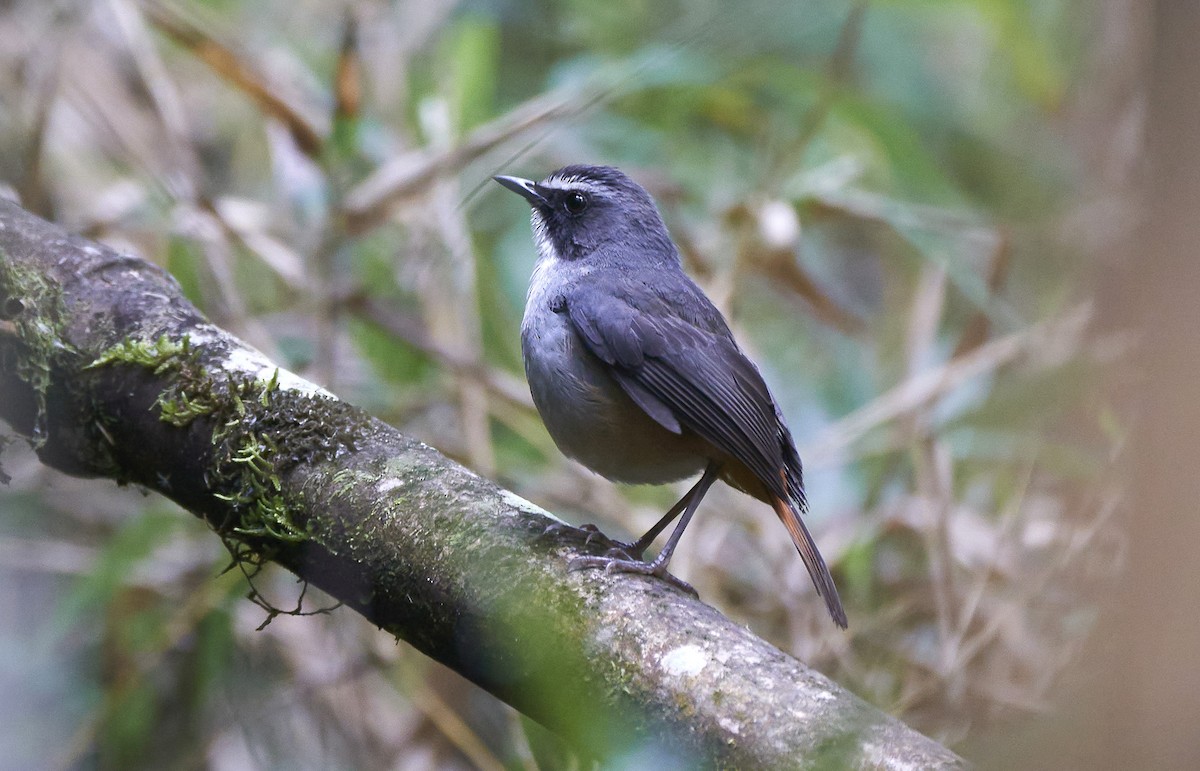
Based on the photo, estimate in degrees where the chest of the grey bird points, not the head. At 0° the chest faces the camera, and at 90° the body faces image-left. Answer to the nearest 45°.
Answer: approximately 90°
